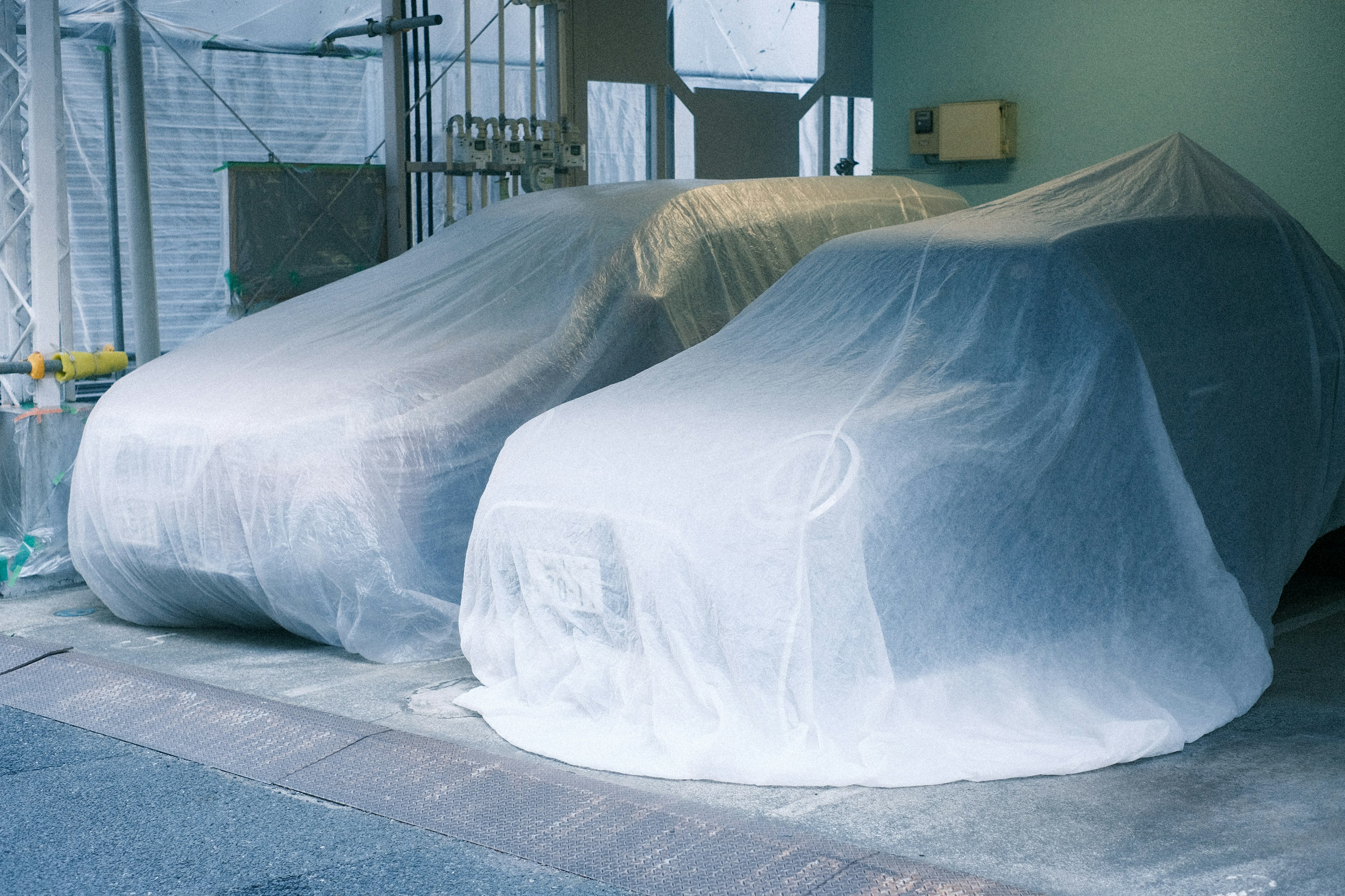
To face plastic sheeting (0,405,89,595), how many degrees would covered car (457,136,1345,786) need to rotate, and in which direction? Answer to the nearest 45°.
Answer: approximately 90° to its right

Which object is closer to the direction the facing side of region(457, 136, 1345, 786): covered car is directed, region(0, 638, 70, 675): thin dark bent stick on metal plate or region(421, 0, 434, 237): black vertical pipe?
the thin dark bent stick on metal plate

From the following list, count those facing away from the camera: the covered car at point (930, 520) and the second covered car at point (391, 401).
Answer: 0

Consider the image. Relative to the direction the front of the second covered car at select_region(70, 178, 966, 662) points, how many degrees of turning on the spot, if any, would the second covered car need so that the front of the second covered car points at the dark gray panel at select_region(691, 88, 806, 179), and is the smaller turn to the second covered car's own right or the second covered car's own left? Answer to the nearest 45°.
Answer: approximately 135° to the second covered car's own right

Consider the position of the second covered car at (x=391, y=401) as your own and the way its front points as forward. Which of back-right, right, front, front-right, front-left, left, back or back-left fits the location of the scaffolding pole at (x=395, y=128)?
back-right

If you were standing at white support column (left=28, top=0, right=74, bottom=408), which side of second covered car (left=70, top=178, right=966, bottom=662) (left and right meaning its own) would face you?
right

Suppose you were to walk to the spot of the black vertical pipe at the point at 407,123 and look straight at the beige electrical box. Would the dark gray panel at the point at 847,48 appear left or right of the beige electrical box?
left

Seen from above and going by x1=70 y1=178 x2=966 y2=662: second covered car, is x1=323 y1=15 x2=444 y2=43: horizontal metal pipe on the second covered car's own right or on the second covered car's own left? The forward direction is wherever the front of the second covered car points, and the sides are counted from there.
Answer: on the second covered car's own right

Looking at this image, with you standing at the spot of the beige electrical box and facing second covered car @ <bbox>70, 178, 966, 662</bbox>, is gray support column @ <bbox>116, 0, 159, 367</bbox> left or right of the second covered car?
right

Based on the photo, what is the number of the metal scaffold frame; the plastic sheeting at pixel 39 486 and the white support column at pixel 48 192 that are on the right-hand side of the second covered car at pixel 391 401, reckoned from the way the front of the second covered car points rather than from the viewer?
3

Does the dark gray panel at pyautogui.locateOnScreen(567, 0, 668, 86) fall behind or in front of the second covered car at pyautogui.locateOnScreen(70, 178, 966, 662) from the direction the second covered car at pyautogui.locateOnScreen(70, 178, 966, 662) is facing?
behind

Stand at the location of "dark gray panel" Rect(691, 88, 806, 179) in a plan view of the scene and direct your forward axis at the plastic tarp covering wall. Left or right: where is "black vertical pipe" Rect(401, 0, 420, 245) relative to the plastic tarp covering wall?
left

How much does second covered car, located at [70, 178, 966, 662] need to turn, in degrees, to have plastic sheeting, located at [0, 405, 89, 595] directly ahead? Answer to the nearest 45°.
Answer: approximately 90° to its right

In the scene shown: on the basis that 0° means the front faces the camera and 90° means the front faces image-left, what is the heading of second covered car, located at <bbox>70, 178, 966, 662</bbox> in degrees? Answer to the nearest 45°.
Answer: approximately 45°
